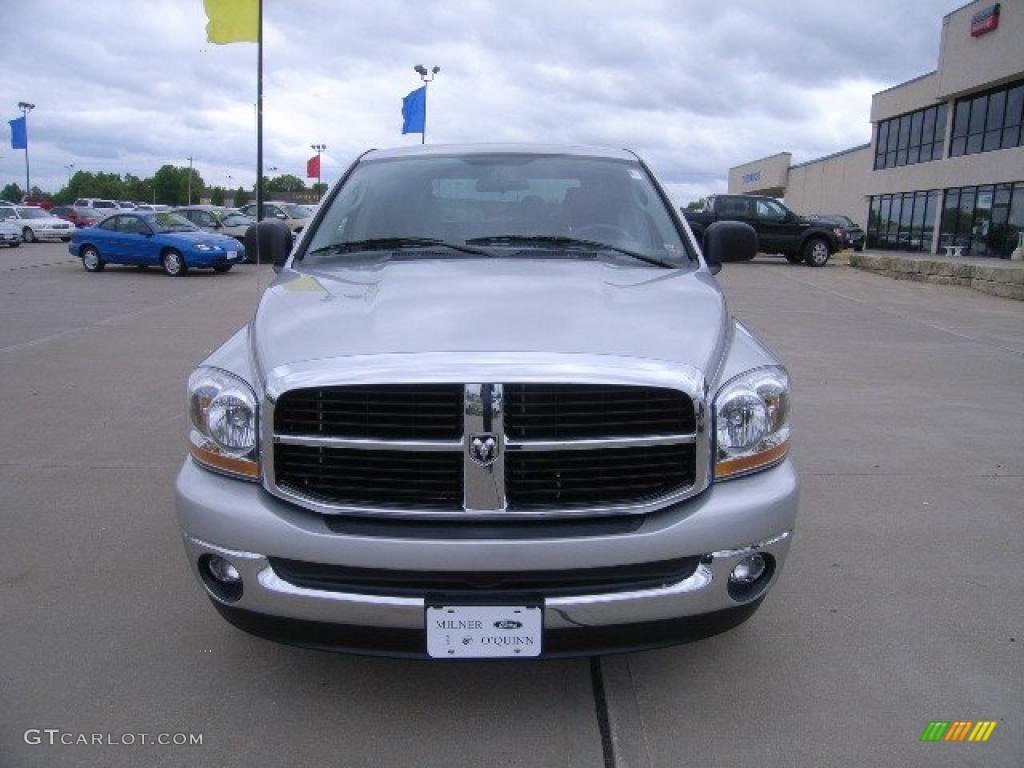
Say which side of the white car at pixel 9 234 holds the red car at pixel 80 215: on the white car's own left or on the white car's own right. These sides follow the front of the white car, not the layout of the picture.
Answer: on the white car's own left

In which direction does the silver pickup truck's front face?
toward the camera

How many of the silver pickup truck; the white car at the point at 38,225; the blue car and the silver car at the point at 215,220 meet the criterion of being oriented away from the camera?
0

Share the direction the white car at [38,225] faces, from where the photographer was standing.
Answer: facing the viewer and to the right of the viewer

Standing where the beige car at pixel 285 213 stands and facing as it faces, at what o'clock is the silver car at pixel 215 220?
The silver car is roughly at 3 o'clock from the beige car.

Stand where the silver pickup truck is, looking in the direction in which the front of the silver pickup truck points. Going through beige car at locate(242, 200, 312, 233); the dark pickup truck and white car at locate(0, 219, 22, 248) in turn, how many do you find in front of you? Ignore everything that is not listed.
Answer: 0

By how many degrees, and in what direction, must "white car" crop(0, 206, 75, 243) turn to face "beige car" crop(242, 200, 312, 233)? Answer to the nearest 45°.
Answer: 0° — it already faces it

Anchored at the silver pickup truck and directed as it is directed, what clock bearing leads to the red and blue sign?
The red and blue sign is roughly at 7 o'clock from the silver pickup truck.

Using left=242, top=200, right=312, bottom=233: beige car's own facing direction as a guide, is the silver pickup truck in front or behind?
in front

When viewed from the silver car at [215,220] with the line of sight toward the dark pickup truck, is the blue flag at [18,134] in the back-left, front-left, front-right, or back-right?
back-left

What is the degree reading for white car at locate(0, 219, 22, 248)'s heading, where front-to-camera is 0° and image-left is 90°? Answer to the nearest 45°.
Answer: approximately 315°

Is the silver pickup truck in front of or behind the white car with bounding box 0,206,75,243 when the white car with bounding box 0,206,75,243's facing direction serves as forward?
in front
